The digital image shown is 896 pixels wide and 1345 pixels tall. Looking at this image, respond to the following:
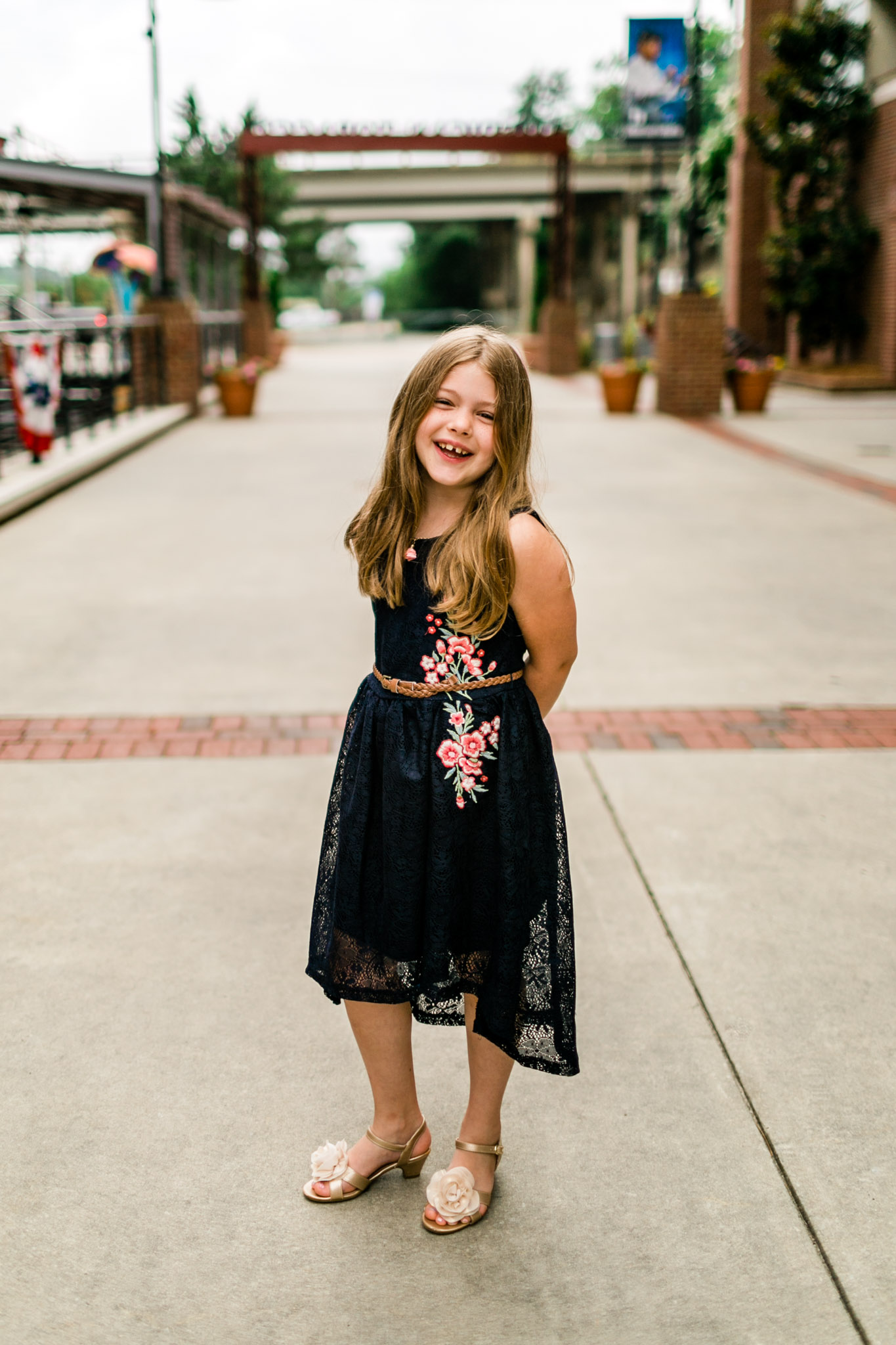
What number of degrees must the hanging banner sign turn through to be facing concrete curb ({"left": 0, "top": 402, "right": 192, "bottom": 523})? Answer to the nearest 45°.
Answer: approximately 45° to its right

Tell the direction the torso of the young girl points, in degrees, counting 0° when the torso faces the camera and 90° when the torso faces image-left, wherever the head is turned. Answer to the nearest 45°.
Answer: approximately 45°

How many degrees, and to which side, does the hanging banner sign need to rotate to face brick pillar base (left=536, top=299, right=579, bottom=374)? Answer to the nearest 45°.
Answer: approximately 180°

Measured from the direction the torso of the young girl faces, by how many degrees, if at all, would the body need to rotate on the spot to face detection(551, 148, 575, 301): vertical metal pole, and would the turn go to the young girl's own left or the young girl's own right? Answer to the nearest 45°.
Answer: approximately 135° to the young girl's own right

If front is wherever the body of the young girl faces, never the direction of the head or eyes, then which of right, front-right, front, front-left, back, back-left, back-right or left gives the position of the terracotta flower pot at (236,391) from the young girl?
back-right

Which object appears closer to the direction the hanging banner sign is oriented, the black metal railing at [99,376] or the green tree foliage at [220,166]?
the black metal railing

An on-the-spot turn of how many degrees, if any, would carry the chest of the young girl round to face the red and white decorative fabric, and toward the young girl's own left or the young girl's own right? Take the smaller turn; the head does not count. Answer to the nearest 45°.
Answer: approximately 135° to the young girl's own right

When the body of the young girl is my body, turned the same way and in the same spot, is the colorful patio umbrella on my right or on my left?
on my right

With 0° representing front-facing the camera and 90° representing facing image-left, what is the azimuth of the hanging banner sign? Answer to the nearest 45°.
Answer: approximately 0°

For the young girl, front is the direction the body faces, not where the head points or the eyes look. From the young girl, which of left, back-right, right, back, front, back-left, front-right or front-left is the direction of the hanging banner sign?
back-right
